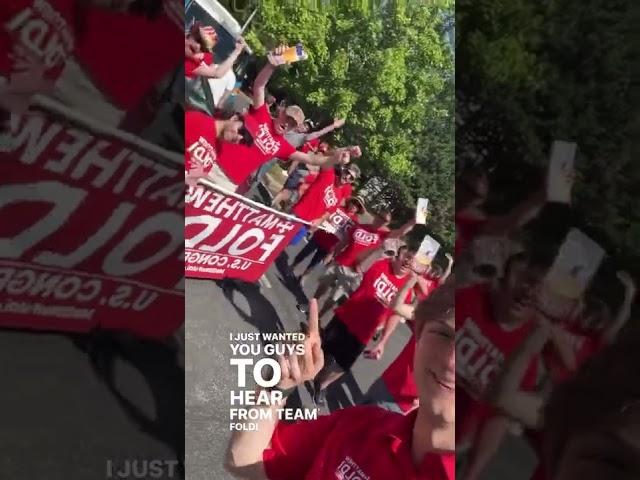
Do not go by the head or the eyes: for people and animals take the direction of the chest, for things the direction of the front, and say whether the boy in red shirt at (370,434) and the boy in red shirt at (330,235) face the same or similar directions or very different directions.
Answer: same or similar directions

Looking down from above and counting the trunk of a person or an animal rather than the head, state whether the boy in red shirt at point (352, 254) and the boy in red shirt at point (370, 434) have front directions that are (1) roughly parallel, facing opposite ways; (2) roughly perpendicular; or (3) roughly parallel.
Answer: roughly parallel

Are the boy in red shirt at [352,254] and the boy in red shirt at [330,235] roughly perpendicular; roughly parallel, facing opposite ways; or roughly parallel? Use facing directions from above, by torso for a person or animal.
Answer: roughly parallel

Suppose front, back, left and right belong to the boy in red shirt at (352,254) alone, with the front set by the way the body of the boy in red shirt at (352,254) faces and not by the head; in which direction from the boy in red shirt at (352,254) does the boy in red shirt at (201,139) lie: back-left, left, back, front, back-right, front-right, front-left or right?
right

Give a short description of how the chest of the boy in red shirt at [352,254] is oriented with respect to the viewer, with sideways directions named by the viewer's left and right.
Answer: facing the viewer

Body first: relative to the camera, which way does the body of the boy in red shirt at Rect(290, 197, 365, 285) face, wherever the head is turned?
toward the camera

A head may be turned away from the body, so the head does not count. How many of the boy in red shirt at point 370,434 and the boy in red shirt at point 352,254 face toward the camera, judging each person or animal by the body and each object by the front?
2
